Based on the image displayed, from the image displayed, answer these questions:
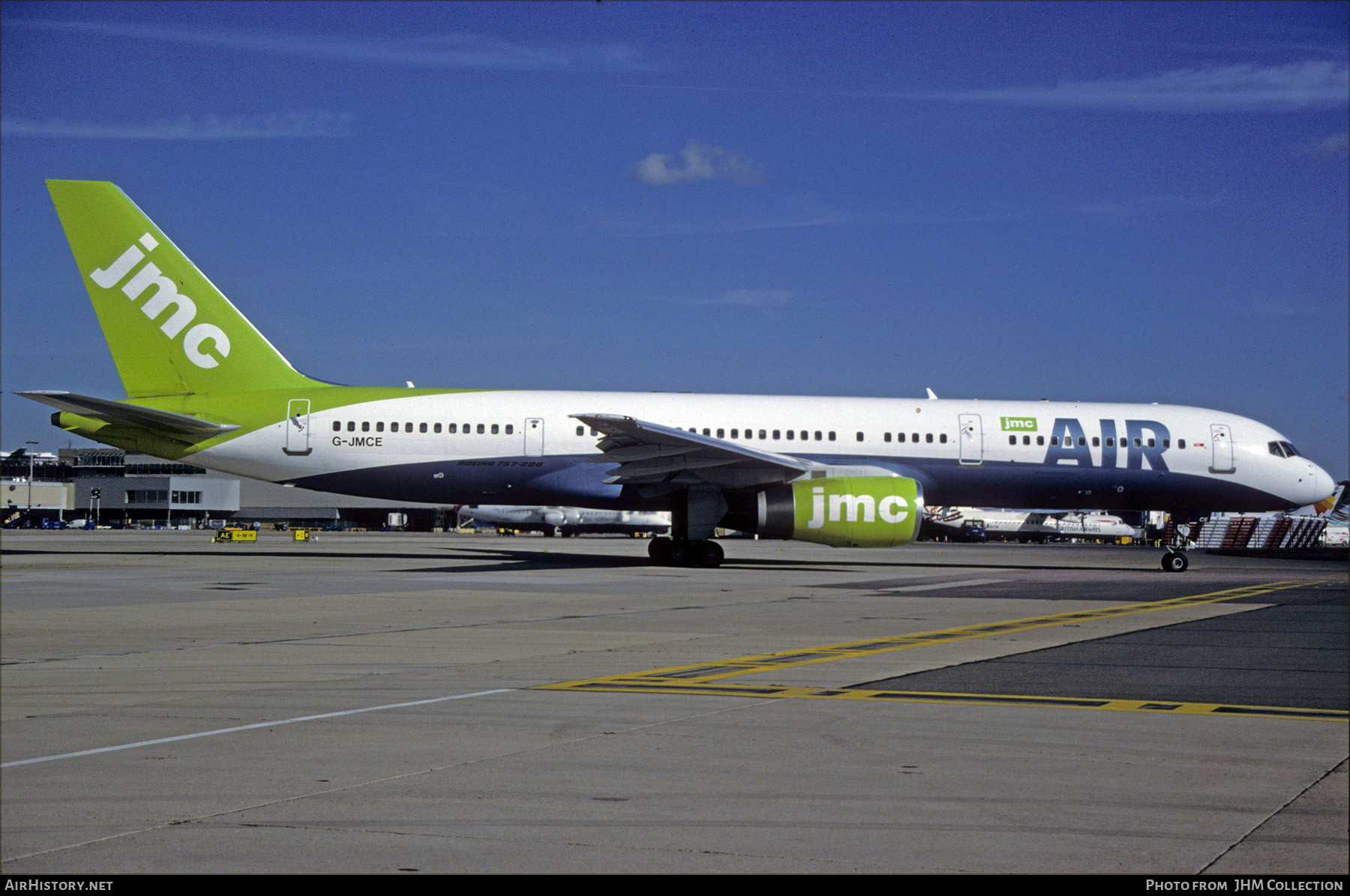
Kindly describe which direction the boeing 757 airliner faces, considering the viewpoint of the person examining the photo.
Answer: facing to the right of the viewer

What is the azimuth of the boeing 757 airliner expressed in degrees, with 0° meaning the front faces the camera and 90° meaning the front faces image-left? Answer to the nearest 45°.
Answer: approximately 270°
